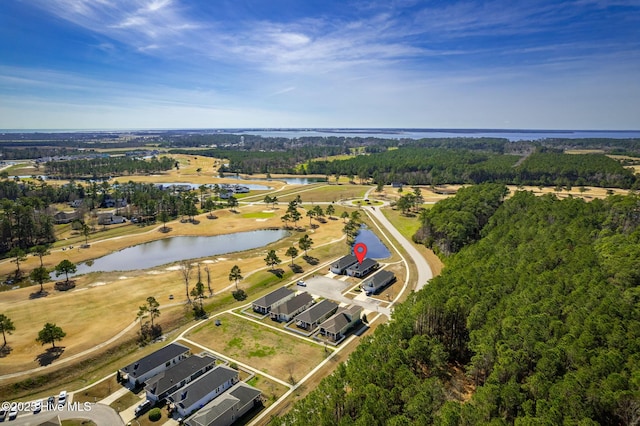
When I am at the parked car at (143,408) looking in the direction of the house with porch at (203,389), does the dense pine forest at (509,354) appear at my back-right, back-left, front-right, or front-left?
front-right

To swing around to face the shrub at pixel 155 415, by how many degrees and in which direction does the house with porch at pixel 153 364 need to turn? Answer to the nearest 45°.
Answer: approximately 45° to its left

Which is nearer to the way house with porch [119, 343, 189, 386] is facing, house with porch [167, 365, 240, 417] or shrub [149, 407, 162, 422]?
the shrub

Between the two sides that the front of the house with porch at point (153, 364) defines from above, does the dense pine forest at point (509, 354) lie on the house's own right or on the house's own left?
on the house's own left

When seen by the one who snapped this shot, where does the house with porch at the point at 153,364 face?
facing the viewer and to the left of the viewer

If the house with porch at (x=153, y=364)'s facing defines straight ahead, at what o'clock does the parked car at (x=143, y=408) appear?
The parked car is roughly at 11 o'clock from the house with porch.

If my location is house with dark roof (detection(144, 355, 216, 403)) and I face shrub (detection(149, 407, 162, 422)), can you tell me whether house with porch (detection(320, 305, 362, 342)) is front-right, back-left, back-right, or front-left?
back-left

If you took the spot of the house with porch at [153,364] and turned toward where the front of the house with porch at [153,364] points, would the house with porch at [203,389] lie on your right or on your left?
on your left

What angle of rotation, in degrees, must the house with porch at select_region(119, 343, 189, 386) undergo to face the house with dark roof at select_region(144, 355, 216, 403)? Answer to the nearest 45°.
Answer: approximately 90° to its left

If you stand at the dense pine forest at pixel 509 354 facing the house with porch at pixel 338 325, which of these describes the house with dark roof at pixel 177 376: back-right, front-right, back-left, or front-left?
front-left

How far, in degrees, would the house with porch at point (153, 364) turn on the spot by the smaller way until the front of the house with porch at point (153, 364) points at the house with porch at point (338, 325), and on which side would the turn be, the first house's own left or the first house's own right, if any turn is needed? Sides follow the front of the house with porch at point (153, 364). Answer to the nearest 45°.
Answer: approximately 135° to the first house's own left

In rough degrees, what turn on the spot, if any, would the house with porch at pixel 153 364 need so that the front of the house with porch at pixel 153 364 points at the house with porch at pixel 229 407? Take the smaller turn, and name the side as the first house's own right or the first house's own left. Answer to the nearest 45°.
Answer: approximately 90° to the first house's own left
